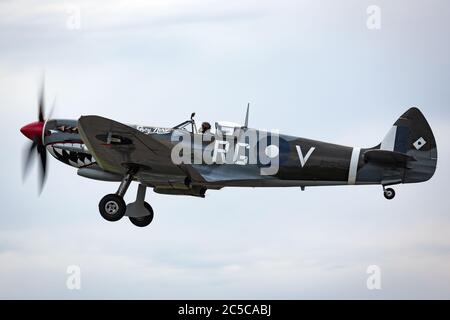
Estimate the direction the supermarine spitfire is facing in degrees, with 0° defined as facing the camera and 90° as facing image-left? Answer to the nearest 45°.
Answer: approximately 90°
